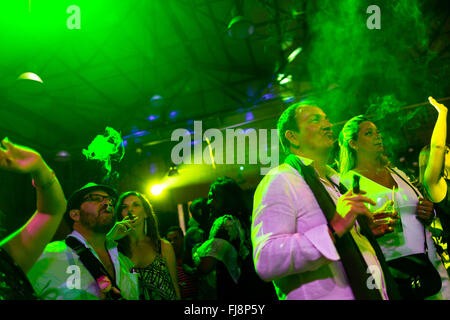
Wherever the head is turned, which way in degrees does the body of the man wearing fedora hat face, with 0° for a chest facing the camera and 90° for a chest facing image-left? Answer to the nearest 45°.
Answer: approximately 315°
